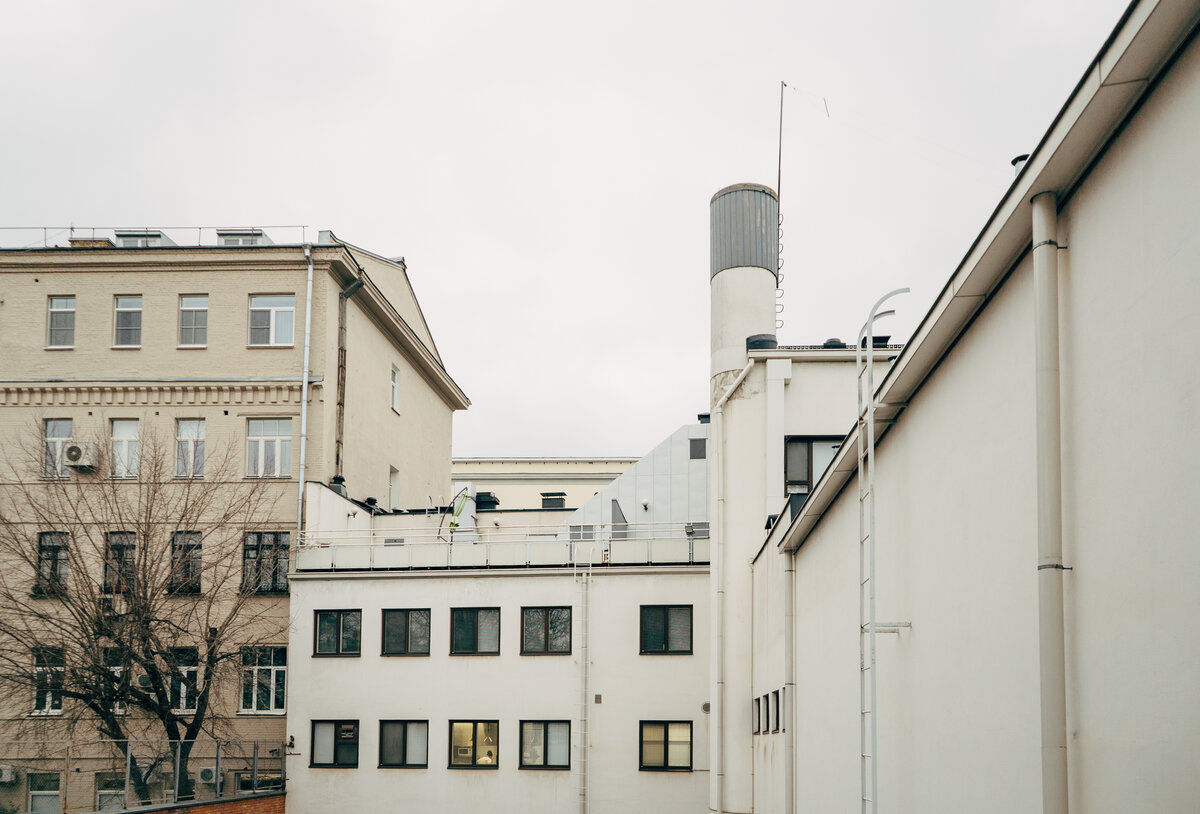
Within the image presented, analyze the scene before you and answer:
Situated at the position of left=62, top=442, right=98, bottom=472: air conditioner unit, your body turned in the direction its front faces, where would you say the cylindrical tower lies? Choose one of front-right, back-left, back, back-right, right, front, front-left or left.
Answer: front-left

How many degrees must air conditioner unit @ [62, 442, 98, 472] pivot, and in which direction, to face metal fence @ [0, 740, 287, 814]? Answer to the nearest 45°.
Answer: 0° — it already faces it

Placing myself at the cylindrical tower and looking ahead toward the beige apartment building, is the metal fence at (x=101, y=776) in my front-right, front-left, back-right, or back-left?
front-left

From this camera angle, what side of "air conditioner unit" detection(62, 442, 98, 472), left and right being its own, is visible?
front

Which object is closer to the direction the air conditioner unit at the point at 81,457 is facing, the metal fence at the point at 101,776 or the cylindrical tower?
the metal fence

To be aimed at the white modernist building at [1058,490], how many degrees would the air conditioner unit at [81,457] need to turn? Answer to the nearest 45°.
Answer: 0° — it already faces it
